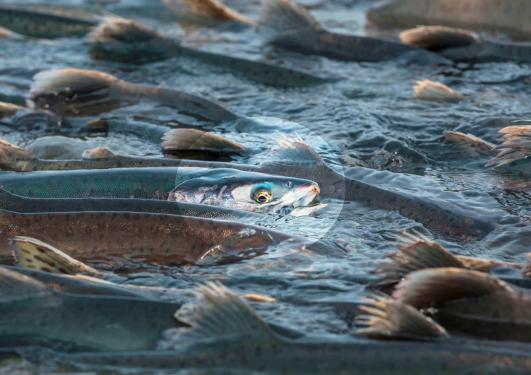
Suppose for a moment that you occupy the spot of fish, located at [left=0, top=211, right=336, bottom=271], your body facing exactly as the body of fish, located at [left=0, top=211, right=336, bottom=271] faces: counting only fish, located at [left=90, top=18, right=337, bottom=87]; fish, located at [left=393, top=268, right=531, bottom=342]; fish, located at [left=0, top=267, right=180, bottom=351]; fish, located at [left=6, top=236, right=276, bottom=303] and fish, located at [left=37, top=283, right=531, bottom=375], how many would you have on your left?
1

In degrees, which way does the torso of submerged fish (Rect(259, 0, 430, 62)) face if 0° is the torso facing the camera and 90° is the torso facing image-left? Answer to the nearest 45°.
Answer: approximately 270°

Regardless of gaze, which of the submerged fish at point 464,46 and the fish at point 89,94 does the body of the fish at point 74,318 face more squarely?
the submerged fish

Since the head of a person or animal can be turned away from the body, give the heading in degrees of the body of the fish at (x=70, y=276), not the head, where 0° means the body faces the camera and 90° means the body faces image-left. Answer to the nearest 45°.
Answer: approximately 270°

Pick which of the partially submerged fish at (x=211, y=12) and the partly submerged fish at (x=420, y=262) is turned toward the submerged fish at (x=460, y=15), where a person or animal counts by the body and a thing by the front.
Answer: the partially submerged fish at (x=211, y=12)

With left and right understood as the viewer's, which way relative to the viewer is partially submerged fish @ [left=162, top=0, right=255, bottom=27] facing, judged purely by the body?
facing to the right of the viewer

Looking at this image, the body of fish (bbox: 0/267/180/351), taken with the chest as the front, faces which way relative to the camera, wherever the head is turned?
to the viewer's right

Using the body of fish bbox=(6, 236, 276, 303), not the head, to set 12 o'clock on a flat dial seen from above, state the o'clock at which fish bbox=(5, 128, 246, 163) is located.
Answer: fish bbox=(5, 128, 246, 163) is roughly at 9 o'clock from fish bbox=(6, 236, 276, 303).

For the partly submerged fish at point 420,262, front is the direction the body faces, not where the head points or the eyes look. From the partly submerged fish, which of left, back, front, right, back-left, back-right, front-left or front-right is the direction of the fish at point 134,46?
back-left

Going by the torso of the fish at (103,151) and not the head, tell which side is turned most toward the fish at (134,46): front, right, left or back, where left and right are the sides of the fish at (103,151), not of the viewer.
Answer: left

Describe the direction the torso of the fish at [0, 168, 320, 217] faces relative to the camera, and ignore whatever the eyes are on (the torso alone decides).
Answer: to the viewer's right

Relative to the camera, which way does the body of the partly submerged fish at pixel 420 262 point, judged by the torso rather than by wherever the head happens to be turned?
to the viewer's right

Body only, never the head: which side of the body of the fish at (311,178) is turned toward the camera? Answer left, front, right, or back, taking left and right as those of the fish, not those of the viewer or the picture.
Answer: right
